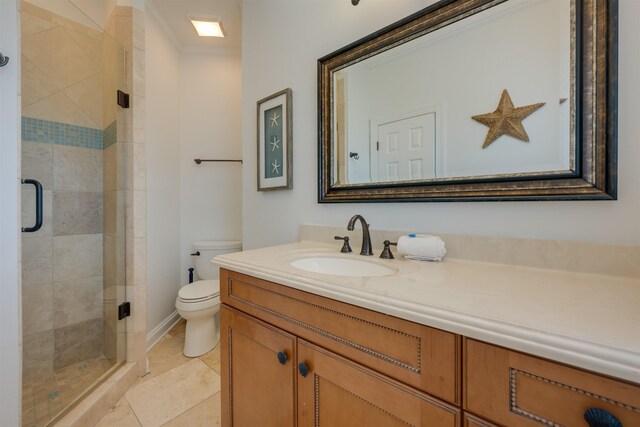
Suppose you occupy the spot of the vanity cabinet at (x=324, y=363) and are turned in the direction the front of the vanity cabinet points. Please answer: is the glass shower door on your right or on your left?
on your right

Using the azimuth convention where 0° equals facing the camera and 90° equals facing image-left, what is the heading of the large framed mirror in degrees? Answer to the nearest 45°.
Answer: approximately 45°

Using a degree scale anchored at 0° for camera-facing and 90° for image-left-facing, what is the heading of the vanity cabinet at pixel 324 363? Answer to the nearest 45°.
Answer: approximately 45°

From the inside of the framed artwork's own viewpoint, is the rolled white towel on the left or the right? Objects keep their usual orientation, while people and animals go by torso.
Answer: on its left

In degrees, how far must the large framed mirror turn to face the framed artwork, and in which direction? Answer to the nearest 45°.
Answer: approximately 45° to its right

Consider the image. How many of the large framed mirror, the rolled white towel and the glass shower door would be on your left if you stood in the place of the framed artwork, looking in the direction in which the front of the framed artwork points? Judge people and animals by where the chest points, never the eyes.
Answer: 2
